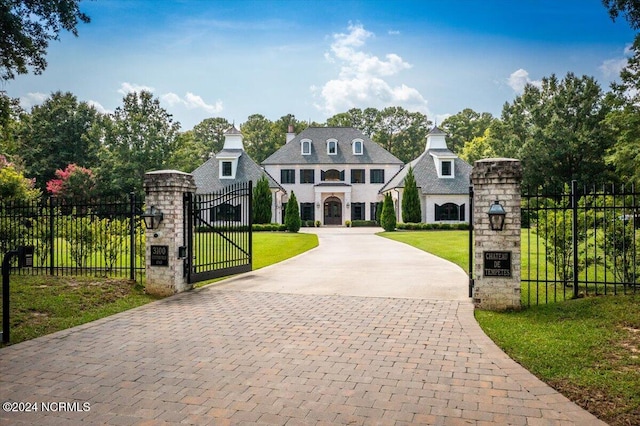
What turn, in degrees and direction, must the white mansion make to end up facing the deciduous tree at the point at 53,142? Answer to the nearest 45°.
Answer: approximately 90° to its right

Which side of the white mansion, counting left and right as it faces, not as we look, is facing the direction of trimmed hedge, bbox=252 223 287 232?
front

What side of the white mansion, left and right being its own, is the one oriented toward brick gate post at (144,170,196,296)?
front

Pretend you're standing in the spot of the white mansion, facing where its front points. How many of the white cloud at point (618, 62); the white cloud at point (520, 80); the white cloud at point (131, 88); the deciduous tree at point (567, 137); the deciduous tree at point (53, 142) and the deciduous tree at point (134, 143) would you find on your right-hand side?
3

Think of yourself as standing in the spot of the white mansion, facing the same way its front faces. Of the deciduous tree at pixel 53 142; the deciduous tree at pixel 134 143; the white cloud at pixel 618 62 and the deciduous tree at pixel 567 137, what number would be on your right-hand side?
2

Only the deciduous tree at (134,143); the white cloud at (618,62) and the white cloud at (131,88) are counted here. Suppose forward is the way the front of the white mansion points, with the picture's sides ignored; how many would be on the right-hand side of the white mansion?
2

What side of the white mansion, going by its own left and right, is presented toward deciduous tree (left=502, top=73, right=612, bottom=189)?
left

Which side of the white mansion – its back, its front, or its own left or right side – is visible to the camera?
front

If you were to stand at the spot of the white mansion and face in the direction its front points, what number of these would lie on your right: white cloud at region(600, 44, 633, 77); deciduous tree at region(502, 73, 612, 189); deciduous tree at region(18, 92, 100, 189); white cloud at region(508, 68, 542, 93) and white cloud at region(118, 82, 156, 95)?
2

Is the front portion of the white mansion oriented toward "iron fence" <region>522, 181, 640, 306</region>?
yes

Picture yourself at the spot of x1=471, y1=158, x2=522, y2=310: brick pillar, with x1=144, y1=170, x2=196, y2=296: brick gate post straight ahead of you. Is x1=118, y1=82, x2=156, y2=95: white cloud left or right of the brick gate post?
right

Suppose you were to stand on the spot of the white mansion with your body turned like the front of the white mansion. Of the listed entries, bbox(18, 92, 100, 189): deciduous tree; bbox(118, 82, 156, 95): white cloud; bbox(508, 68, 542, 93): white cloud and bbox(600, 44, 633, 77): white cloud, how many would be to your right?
2

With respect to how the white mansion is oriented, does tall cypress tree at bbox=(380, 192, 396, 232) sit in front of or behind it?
in front

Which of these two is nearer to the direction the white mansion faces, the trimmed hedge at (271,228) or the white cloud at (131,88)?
the trimmed hedge

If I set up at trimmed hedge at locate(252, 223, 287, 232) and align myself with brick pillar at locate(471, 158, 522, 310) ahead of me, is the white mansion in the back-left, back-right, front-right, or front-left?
back-left
